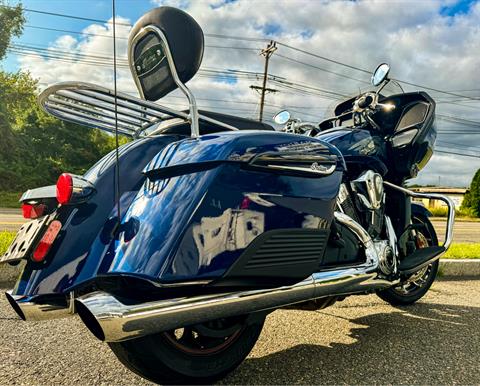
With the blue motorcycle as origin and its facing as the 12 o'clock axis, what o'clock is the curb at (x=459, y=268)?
The curb is roughly at 12 o'clock from the blue motorcycle.

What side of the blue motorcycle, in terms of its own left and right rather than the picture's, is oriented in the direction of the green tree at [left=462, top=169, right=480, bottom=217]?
front

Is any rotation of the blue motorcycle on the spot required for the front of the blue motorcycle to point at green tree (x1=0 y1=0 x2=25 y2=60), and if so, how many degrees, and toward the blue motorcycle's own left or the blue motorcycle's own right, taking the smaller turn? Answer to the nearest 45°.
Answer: approximately 90° to the blue motorcycle's own left

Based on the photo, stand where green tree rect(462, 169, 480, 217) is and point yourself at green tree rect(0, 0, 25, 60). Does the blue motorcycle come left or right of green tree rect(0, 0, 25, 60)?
left

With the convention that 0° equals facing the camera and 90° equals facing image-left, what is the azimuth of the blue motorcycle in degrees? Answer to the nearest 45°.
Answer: approximately 225°

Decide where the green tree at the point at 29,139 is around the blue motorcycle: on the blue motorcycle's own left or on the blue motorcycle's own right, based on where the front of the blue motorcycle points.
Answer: on the blue motorcycle's own left
